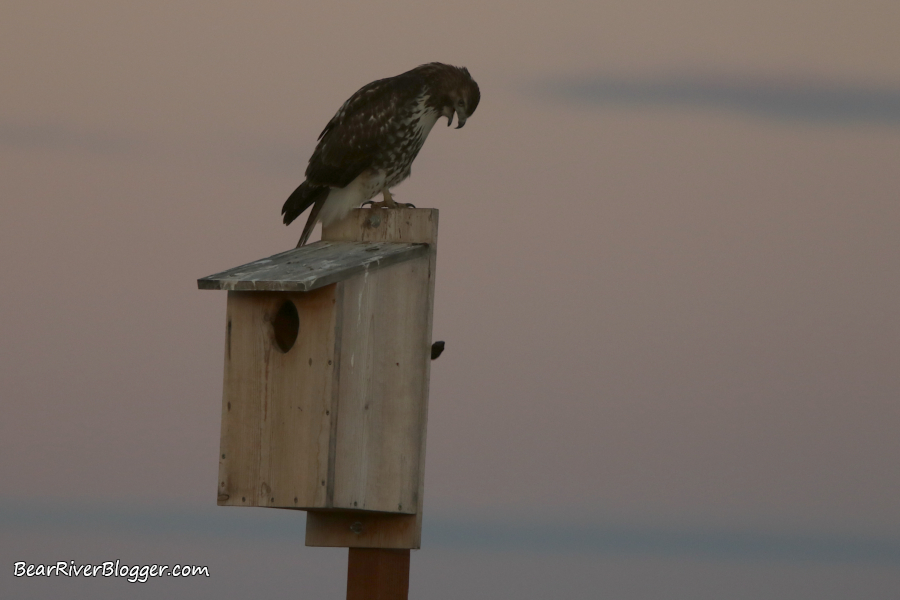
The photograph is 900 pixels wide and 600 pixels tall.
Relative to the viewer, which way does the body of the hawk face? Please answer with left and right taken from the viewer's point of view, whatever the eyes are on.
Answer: facing to the right of the viewer

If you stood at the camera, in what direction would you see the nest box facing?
facing the viewer and to the left of the viewer
